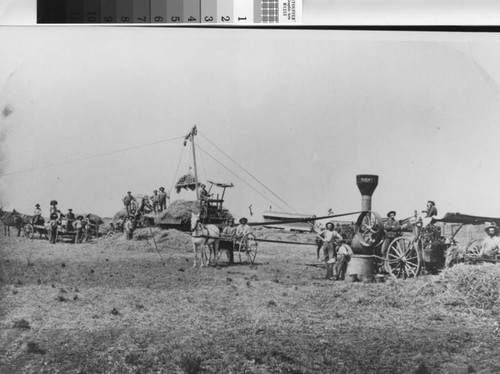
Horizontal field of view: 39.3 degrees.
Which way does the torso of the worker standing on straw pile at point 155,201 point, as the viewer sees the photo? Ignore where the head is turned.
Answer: toward the camera

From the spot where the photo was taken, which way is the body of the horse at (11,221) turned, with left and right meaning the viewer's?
facing to the left of the viewer

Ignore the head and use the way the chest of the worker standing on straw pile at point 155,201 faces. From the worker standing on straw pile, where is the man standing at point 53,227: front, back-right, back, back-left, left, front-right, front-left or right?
right

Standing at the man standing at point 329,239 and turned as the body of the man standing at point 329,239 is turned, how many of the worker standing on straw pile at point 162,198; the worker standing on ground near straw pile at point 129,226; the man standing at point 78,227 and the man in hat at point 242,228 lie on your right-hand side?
4

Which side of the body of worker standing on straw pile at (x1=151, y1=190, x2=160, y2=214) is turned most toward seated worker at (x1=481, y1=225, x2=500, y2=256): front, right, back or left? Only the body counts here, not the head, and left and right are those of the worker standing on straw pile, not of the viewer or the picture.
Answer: left

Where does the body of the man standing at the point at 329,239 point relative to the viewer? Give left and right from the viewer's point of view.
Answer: facing the viewer

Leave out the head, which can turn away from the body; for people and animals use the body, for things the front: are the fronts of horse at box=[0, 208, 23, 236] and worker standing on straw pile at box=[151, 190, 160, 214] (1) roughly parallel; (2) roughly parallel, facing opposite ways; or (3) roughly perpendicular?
roughly perpendicular
